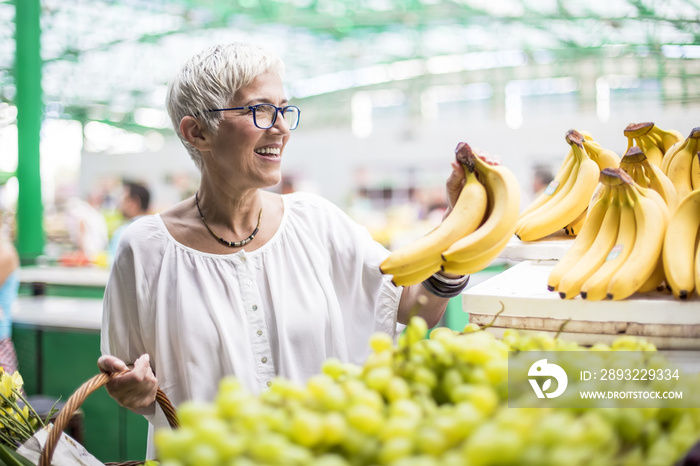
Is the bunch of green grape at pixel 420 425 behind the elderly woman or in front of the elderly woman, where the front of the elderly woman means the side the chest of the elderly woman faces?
in front

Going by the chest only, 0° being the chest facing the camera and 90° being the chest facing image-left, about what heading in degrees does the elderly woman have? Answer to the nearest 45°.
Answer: approximately 315°

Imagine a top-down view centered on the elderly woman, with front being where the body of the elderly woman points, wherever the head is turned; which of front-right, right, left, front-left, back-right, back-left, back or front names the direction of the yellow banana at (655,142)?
front-left

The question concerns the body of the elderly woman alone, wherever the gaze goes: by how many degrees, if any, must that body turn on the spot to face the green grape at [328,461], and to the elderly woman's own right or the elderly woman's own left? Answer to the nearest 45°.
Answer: approximately 45° to the elderly woman's own right

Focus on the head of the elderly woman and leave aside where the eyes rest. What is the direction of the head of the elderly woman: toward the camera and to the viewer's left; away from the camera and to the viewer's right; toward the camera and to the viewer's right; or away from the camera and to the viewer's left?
toward the camera and to the viewer's right

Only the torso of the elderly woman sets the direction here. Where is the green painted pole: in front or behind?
behind
